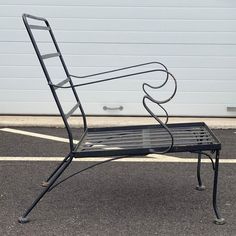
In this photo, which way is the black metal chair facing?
to the viewer's right
